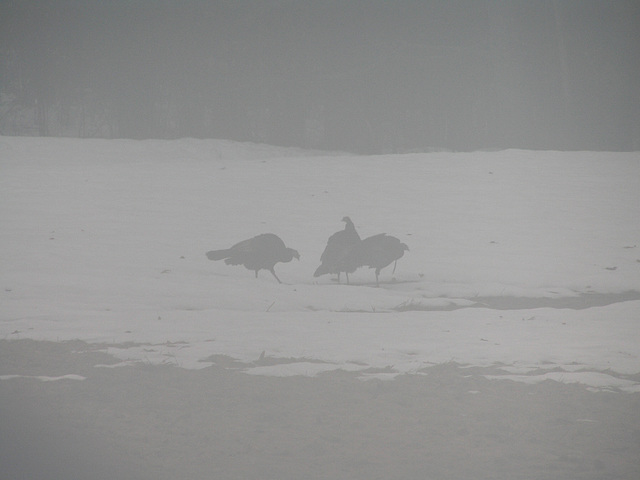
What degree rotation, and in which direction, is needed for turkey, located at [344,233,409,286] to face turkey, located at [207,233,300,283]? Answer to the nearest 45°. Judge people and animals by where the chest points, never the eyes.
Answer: approximately 180°

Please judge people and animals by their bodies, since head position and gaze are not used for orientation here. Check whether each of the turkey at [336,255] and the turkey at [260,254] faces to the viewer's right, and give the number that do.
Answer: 2

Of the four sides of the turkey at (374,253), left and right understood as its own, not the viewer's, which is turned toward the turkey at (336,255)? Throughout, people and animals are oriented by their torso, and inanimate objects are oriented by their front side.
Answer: back

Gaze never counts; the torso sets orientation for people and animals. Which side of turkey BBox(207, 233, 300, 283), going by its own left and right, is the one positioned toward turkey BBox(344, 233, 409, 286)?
front

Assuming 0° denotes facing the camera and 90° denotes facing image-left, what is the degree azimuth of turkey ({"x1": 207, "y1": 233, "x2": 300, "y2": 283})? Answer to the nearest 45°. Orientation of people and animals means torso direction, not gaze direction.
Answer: approximately 270°

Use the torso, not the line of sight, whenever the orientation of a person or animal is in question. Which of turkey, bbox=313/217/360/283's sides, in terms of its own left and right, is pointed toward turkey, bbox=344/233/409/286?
front

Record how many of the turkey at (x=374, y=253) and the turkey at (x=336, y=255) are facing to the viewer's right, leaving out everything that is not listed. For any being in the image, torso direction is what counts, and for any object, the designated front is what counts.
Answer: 2

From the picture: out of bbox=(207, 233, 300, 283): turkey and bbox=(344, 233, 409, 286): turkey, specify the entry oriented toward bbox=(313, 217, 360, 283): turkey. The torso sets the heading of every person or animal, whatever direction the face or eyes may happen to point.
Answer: bbox=(207, 233, 300, 283): turkey

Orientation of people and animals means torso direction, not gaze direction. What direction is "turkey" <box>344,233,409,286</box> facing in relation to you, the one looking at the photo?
facing to the right of the viewer

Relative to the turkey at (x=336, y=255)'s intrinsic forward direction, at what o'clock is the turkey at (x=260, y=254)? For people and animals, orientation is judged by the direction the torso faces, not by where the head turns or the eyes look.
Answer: the turkey at (x=260, y=254) is roughly at 6 o'clock from the turkey at (x=336, y=255).

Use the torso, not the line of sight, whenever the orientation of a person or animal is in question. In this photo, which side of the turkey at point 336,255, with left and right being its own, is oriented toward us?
right

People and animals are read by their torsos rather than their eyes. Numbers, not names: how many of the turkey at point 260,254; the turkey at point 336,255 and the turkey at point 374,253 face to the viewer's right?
3
